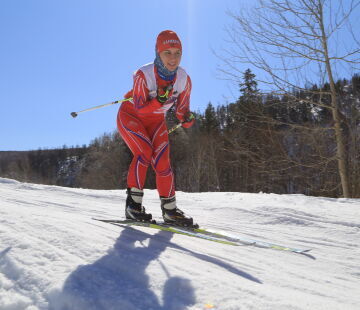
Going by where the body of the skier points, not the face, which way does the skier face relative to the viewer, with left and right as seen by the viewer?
facing the viewer and to the right of the viewer

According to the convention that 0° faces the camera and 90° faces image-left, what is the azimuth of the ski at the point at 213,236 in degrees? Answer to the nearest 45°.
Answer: approximately 315°

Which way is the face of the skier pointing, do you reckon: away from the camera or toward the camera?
toward the camera
